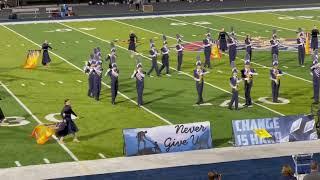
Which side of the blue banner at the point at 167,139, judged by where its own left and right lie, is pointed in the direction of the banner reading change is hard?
left

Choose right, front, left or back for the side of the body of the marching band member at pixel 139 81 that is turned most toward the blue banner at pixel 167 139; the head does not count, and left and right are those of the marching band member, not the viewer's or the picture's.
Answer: front

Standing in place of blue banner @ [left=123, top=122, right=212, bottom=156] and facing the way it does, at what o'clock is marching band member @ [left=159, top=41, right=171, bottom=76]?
The marching band member is roughly at 6 o'clock from the blue banner.

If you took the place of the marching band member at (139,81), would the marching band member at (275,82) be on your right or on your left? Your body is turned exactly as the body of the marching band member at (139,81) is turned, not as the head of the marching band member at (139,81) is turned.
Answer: on your left

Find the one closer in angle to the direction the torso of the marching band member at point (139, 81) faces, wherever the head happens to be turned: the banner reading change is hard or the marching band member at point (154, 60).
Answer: the banner reading change is hard

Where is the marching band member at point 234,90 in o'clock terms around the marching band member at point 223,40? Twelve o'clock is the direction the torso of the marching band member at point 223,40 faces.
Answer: the marching band member at point 234,90 is roughly at 12 o'clock from the marching band member at point 223,40.

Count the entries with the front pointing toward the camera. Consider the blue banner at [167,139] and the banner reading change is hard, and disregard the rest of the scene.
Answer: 2

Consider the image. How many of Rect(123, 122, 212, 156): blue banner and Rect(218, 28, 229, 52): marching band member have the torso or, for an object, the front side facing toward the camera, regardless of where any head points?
2

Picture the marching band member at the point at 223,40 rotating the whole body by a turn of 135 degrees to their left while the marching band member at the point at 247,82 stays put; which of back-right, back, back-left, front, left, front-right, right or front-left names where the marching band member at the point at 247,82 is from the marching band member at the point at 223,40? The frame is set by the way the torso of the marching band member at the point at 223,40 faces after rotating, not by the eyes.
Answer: back-right

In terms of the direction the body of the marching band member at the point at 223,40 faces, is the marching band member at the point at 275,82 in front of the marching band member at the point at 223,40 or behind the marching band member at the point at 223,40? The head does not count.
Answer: in front
